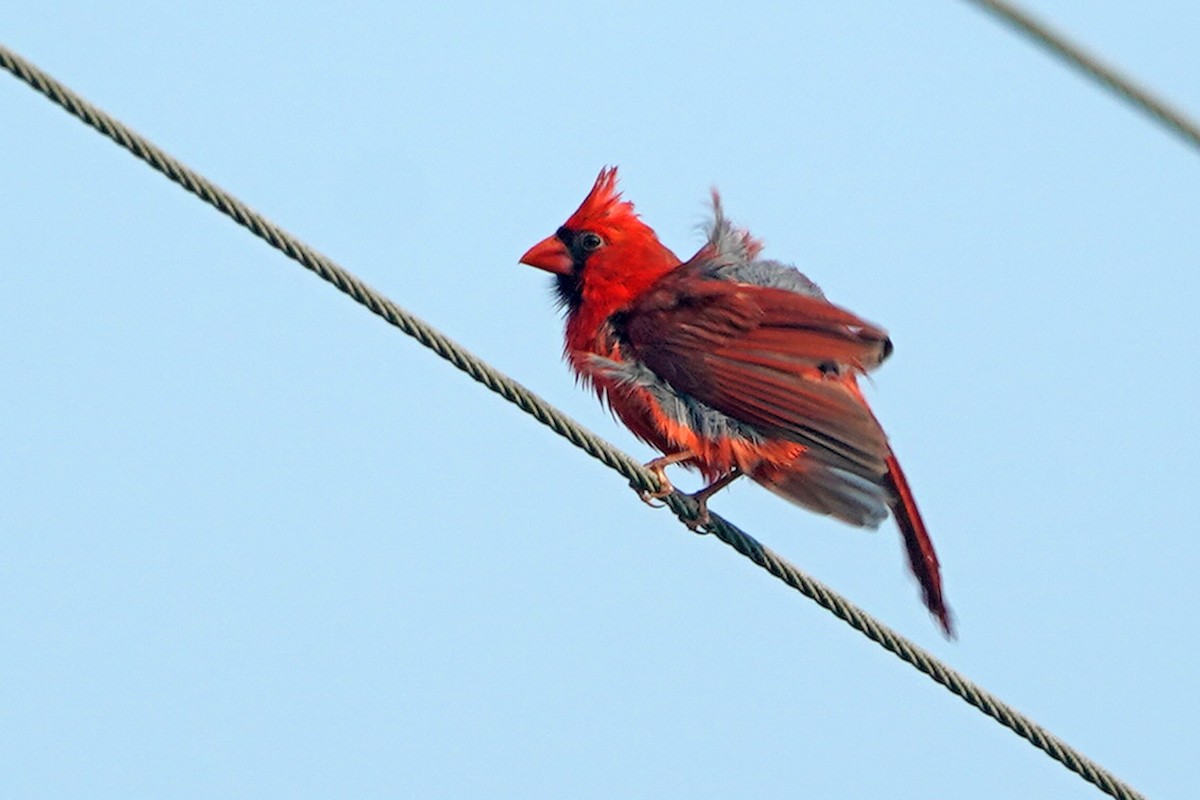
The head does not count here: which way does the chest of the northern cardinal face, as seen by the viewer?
to the viewer's left
